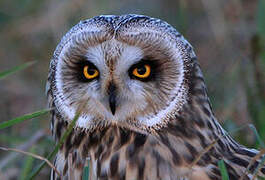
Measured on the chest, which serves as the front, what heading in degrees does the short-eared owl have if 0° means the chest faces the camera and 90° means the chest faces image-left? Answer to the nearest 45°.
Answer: approximately 45°
